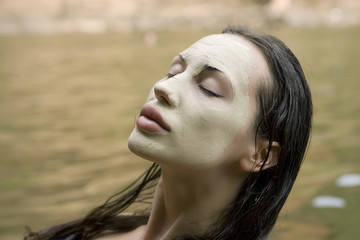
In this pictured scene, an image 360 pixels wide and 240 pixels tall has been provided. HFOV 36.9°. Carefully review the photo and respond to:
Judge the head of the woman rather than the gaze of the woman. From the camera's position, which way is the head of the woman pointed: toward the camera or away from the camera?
toward the camera

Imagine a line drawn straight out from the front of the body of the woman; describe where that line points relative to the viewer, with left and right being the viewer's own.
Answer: facing the viewer and to the left of the viewer
